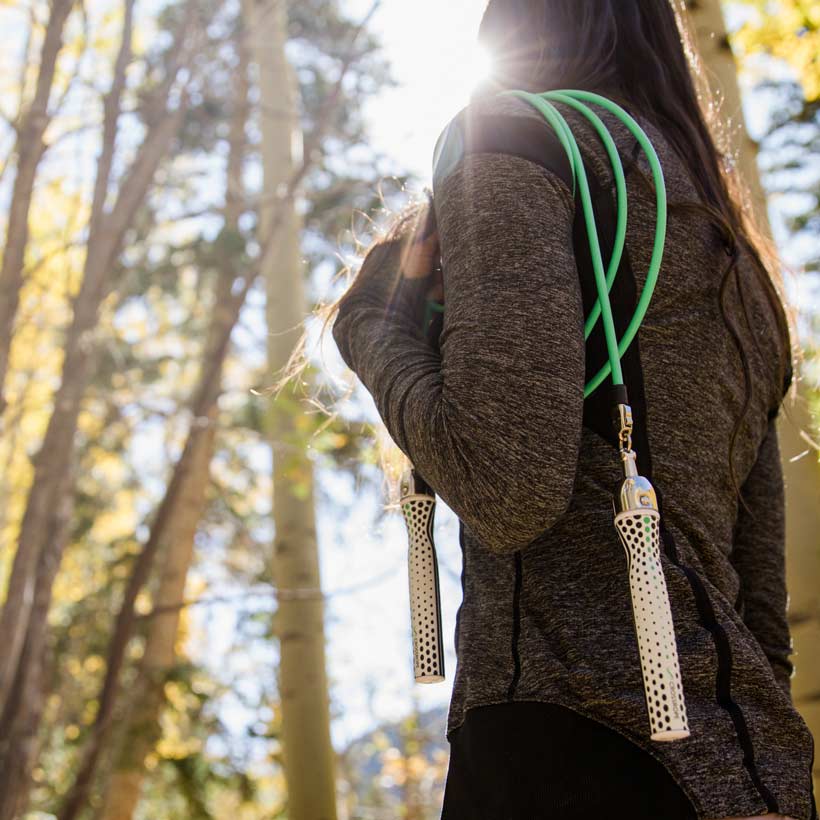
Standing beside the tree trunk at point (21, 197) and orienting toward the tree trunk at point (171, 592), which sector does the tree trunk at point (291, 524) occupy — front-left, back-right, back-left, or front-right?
front-right

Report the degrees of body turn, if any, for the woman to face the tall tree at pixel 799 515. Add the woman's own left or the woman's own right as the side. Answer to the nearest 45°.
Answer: approximately 45° to the woman's own right

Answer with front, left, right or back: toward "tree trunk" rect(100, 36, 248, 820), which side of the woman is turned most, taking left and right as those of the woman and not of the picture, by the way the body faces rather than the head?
front

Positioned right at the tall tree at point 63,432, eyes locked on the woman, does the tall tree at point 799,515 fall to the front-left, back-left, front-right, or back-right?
front-left

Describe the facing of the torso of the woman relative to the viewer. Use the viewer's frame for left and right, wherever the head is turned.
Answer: facing away from the viewer and to the left of the viewer

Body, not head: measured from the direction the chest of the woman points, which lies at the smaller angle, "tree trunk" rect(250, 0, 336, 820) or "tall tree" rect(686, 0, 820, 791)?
the tree trunk

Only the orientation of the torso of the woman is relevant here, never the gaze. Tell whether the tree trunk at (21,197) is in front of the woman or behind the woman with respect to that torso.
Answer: in front

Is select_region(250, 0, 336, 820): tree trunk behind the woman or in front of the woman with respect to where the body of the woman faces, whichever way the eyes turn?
in front

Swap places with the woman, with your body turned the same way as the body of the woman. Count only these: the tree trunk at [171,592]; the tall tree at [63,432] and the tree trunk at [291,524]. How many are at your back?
0

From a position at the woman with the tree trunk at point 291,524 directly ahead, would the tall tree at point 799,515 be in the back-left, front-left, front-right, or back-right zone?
front-right

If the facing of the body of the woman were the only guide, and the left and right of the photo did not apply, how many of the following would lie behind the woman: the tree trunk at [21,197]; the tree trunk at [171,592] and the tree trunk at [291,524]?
0

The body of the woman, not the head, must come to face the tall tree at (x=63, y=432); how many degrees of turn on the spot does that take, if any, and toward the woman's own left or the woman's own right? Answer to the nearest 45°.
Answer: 0° — they already face it
